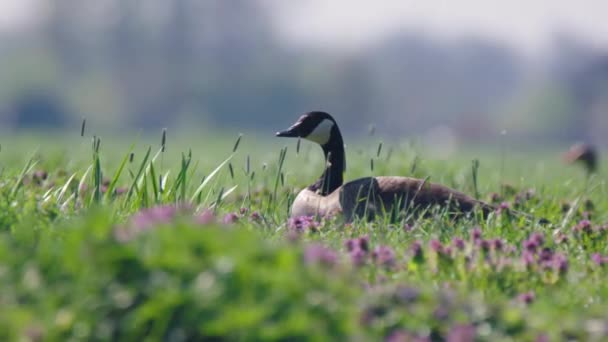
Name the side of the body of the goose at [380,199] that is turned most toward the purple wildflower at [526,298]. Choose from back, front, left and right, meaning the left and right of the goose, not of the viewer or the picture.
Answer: left

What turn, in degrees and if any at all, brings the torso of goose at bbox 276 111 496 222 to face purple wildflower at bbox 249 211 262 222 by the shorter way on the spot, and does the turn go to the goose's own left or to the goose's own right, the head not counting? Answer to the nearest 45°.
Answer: approximately 45° to the goose's own left

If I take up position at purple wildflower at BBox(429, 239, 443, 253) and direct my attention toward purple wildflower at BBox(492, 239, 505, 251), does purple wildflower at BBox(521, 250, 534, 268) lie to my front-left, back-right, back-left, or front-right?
front-right

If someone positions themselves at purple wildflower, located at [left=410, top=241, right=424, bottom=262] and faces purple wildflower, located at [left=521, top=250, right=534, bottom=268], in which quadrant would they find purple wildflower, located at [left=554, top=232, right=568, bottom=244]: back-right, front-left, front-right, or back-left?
front-left

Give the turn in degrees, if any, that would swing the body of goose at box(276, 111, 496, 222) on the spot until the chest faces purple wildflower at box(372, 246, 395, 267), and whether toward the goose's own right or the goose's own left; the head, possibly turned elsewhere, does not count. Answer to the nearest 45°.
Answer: approximately 90° to the goose's own left

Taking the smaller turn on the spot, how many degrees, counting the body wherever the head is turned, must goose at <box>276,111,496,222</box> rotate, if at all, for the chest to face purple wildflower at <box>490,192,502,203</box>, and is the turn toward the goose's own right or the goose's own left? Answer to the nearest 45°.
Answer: approximately 135° to the goose's own right

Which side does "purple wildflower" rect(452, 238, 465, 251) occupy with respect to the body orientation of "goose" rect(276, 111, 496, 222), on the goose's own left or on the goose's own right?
on the goose's own left

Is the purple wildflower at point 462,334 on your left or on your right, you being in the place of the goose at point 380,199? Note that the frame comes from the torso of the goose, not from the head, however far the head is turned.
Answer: on your left

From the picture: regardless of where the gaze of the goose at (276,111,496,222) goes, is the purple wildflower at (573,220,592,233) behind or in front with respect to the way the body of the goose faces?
behind

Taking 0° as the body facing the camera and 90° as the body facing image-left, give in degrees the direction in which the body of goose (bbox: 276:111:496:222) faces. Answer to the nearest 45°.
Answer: approximately 90°

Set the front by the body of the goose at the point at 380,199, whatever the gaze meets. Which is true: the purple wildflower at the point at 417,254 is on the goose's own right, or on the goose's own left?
on the goose's own left

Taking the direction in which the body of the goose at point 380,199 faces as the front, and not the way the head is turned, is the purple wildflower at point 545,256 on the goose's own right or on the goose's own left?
on the goose's own left

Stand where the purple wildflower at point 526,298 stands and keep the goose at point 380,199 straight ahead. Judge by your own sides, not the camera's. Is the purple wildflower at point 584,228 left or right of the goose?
right

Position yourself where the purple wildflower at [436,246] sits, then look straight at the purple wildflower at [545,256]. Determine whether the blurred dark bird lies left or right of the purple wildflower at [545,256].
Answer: left

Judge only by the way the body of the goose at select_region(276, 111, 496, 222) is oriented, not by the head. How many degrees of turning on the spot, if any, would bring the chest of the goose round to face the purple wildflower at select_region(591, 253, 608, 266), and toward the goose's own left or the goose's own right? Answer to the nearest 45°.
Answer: approximately 135° to the goose's own left

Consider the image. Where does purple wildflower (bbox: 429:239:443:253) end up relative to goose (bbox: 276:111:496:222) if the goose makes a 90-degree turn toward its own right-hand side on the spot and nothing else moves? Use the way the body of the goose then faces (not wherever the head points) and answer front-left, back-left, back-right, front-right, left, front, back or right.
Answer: back
